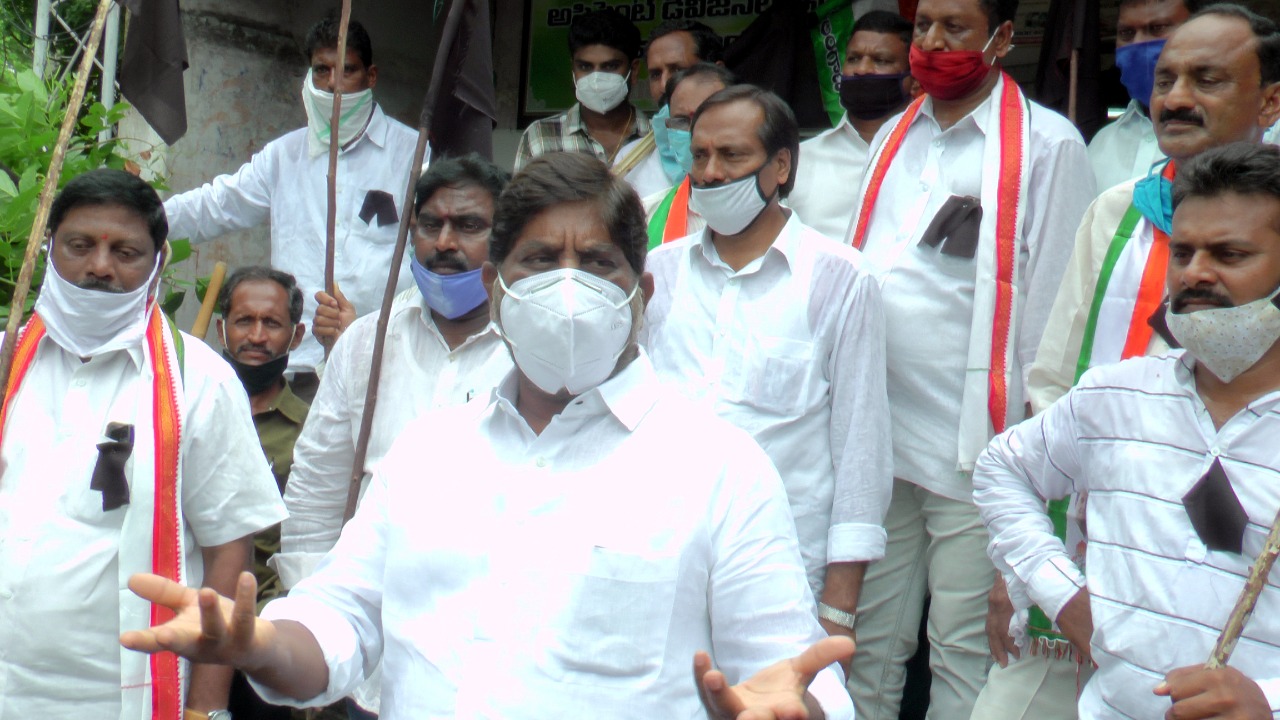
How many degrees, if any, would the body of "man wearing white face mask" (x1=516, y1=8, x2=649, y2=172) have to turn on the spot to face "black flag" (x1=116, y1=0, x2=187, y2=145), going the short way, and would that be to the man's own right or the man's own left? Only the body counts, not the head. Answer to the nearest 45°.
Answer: approximately 90° to the man's own right

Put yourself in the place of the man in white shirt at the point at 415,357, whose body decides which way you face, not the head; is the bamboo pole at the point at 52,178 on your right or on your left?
on your right

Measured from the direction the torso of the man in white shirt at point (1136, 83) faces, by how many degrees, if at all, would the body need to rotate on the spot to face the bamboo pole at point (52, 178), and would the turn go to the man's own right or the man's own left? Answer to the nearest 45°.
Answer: approximately 45° to the man's own right

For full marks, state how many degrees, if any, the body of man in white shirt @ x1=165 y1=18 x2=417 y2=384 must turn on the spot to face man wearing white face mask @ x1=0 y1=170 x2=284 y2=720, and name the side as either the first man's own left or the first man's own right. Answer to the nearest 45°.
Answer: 0° — they already face them

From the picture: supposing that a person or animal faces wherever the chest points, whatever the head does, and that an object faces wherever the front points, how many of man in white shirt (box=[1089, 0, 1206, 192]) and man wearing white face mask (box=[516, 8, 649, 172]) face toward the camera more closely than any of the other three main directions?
2

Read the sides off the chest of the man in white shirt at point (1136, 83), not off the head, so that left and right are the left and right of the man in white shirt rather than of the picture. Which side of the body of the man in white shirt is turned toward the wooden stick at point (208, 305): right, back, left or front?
right

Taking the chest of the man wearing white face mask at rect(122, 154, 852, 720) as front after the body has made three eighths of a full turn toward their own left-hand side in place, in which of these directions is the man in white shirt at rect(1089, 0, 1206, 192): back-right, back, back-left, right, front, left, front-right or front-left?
front
